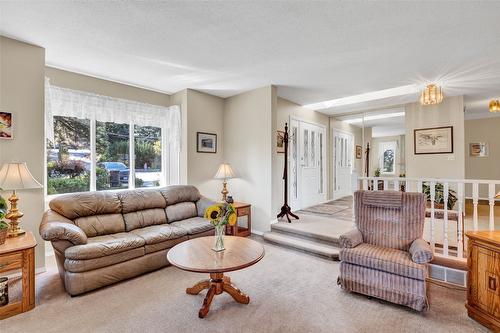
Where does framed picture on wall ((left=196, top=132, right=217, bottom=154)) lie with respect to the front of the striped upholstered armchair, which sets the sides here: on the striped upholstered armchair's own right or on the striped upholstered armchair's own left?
on the striped upholstered armchair's own right

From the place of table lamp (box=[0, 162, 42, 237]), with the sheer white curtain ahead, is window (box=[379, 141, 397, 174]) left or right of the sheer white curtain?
right

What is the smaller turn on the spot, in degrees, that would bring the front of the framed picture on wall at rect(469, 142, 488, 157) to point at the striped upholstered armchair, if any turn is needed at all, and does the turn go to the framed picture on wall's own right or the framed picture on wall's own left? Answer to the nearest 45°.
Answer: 0° — it already faces it

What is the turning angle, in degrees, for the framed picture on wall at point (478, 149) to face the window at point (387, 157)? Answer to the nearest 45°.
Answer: approximately 45° to its right

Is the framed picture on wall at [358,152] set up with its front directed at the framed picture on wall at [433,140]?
no

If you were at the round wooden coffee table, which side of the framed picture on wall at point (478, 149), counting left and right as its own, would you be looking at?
front

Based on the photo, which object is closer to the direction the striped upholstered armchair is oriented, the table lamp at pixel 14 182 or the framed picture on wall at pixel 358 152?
the table lamp

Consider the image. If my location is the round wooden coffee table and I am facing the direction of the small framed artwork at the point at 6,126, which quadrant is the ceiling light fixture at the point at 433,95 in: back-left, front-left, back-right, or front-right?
back-right

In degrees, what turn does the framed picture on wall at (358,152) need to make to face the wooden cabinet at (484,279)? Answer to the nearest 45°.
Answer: approximately 45° to its right

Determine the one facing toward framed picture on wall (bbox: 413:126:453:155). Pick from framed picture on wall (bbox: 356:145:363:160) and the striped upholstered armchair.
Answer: framed picture on wall (bbox: 356:145:363:160)

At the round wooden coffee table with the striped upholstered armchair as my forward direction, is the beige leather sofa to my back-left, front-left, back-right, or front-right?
back-left
